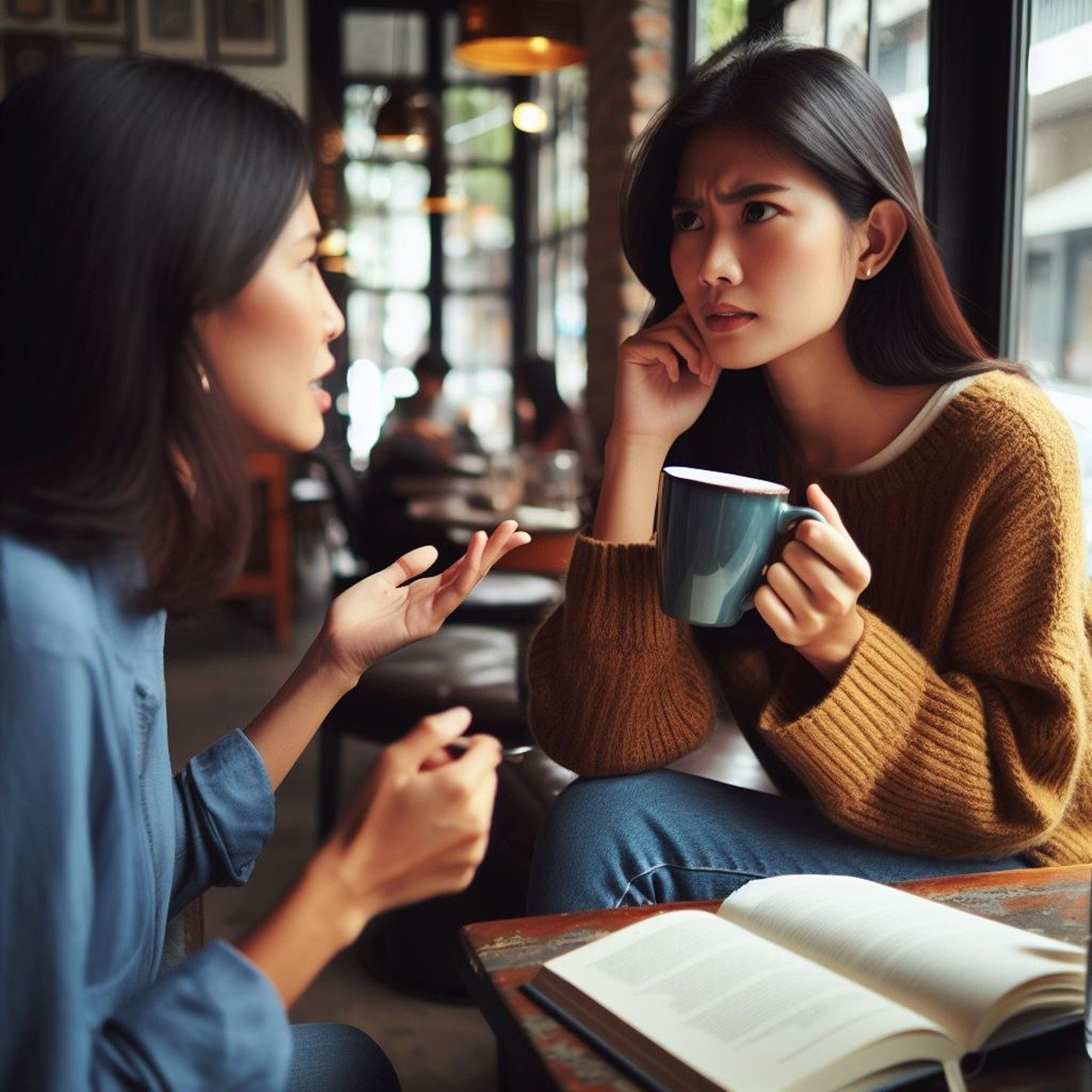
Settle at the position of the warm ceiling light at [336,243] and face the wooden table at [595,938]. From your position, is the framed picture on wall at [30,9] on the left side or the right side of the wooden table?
right

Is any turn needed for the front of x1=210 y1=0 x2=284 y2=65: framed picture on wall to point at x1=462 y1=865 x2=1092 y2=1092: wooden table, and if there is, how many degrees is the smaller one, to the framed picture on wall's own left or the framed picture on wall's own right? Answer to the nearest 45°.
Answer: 0° — it already faces it

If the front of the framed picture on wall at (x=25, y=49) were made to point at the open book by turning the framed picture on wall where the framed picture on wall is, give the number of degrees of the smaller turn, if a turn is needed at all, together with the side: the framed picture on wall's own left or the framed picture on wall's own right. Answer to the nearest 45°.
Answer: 0° — it already faces it

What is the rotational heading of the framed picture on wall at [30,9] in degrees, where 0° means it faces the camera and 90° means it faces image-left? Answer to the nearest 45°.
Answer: approximately 0°

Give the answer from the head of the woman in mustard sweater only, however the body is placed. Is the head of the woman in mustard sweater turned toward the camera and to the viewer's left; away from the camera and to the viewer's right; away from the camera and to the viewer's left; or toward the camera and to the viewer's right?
toward the camera and to the viewer's left

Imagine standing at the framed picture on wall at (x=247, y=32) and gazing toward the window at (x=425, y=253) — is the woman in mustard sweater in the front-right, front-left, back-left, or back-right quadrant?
back-right

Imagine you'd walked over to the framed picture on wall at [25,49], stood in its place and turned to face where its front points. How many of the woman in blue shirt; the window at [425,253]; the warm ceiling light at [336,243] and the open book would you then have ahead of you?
2

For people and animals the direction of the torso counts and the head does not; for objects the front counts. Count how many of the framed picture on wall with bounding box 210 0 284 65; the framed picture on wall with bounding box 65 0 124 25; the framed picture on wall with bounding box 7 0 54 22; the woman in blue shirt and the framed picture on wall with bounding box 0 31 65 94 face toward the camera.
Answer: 4

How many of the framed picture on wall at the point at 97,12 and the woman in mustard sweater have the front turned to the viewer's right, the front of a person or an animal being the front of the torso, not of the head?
0

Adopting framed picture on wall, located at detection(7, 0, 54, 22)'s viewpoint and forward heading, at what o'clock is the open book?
The open book is roughly at 12 o'clock from the framed picture on wall.

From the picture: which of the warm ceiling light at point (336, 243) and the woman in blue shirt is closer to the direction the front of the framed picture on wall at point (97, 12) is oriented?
the woman in blue shirt

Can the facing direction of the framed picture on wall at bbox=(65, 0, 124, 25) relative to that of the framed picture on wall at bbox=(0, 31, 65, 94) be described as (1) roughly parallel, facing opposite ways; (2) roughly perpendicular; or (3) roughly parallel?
roughly parallel

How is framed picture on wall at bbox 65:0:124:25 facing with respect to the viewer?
toward the camera

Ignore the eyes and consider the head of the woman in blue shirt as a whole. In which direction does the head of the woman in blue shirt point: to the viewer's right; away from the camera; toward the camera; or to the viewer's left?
to the viewer's right

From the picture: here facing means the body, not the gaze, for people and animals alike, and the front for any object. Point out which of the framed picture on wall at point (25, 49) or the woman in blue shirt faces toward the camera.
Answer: the framed picture on wall

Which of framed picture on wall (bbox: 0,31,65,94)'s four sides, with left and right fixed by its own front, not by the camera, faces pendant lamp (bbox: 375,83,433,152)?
left
